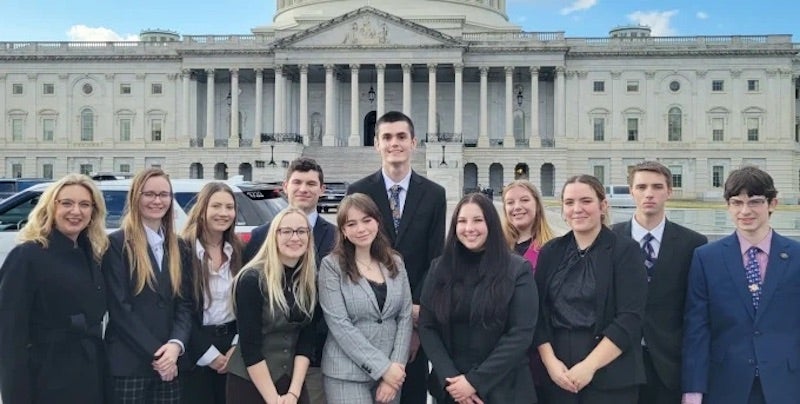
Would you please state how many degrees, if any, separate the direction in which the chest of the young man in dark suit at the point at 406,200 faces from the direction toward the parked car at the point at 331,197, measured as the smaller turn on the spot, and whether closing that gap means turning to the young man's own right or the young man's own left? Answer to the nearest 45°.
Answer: approximately 180°

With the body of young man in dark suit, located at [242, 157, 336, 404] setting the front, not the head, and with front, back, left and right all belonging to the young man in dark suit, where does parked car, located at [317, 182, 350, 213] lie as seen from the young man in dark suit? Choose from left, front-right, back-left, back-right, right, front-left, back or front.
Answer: back

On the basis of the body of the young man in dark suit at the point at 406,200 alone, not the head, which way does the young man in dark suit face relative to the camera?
toward the camera

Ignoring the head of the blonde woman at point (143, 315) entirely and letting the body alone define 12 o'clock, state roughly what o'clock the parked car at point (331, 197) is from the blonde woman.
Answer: The parked car is roughly at 8 o'clock from the blonde woman.

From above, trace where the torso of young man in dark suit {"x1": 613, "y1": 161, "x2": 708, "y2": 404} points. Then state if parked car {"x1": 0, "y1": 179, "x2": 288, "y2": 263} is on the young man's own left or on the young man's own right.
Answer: on the young man's own right

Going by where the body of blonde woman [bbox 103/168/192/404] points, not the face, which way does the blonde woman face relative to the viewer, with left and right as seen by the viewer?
facing the viewer and to the right of the viewer

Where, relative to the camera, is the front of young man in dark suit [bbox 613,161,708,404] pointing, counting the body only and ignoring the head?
toward the camera

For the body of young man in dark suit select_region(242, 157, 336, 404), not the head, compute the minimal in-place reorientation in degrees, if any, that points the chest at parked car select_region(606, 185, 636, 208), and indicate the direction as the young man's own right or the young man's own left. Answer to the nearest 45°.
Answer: approximately 135° to the young man's own left

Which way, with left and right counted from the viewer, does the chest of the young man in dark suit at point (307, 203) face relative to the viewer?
facing the viewer

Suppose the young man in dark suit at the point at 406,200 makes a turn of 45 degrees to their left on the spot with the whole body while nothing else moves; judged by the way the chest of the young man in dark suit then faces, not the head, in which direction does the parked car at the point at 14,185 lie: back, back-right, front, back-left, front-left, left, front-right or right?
back

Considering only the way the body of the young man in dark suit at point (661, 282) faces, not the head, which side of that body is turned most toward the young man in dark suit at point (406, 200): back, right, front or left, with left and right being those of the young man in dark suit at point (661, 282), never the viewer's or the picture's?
right

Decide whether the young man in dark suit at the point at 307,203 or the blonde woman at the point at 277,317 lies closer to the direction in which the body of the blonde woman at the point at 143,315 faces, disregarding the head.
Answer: the blonde woman

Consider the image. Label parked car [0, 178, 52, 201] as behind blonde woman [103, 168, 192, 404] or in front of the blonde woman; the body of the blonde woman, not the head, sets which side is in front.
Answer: behind
